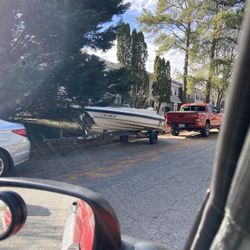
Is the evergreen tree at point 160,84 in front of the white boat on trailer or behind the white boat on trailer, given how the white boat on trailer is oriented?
behind

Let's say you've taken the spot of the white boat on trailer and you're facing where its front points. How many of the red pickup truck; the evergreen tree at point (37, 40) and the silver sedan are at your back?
1

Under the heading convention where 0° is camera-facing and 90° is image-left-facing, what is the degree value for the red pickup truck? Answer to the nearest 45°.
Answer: approximately 225°

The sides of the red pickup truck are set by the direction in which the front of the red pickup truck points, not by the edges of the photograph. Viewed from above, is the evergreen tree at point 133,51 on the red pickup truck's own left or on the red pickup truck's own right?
on the red pickup truck's own left

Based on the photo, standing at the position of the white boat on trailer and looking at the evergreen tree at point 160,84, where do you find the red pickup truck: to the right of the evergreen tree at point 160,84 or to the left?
right

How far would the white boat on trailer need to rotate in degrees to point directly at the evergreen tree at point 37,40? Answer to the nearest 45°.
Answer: approximately 45° to its right

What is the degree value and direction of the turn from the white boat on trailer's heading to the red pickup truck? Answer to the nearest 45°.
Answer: approximately 180°

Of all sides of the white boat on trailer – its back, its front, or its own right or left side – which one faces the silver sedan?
front
